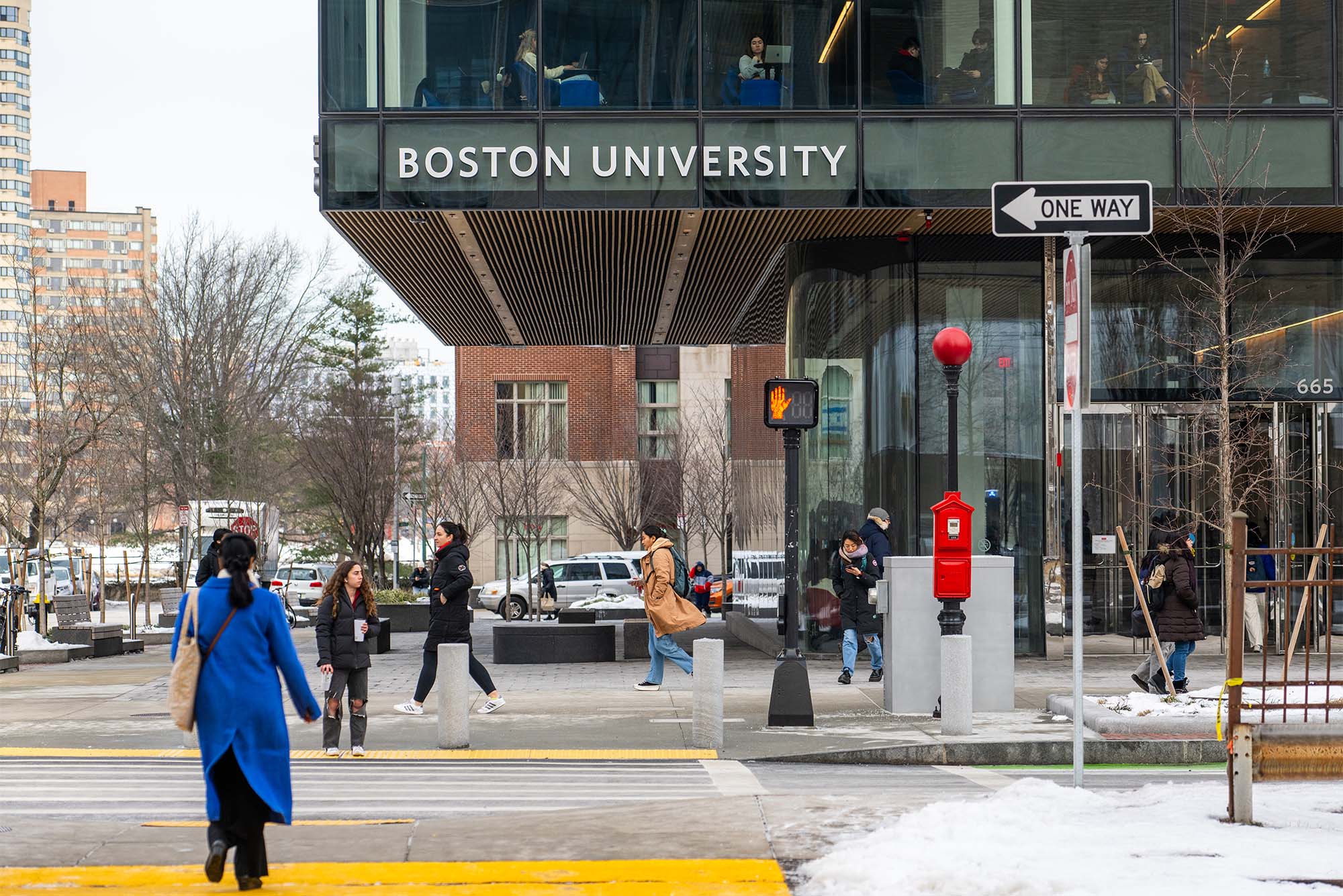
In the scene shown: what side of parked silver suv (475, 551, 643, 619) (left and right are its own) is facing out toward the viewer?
left

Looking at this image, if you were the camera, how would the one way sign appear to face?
facing the viewer

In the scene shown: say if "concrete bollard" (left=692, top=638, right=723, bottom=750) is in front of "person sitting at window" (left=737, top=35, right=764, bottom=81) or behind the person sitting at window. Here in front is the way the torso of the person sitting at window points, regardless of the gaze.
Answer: in front

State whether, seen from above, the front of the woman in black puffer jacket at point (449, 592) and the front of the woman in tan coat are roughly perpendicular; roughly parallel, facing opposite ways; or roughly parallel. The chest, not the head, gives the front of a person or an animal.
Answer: roughly parallel

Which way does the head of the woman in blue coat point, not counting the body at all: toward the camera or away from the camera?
away from the camera

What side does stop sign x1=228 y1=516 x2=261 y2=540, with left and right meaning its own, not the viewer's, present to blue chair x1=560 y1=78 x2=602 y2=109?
front

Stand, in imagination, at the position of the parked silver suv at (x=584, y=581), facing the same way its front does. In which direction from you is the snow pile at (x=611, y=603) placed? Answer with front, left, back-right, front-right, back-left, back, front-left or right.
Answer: left

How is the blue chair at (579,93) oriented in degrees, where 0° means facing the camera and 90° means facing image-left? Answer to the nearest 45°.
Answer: approximately 180°

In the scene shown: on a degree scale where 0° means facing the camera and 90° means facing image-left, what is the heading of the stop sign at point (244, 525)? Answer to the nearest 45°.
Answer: approximately 0°

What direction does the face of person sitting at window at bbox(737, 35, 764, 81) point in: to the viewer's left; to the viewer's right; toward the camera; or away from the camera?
toward the camera

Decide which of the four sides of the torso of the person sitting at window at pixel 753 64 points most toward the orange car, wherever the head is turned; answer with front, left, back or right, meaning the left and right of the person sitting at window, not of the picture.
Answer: back

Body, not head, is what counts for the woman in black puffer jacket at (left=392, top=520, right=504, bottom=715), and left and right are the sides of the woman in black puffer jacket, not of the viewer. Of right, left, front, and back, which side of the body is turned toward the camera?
left

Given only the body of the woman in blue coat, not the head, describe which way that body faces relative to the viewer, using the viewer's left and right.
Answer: facing away from the viewer

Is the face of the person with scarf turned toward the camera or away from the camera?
toward the camera
